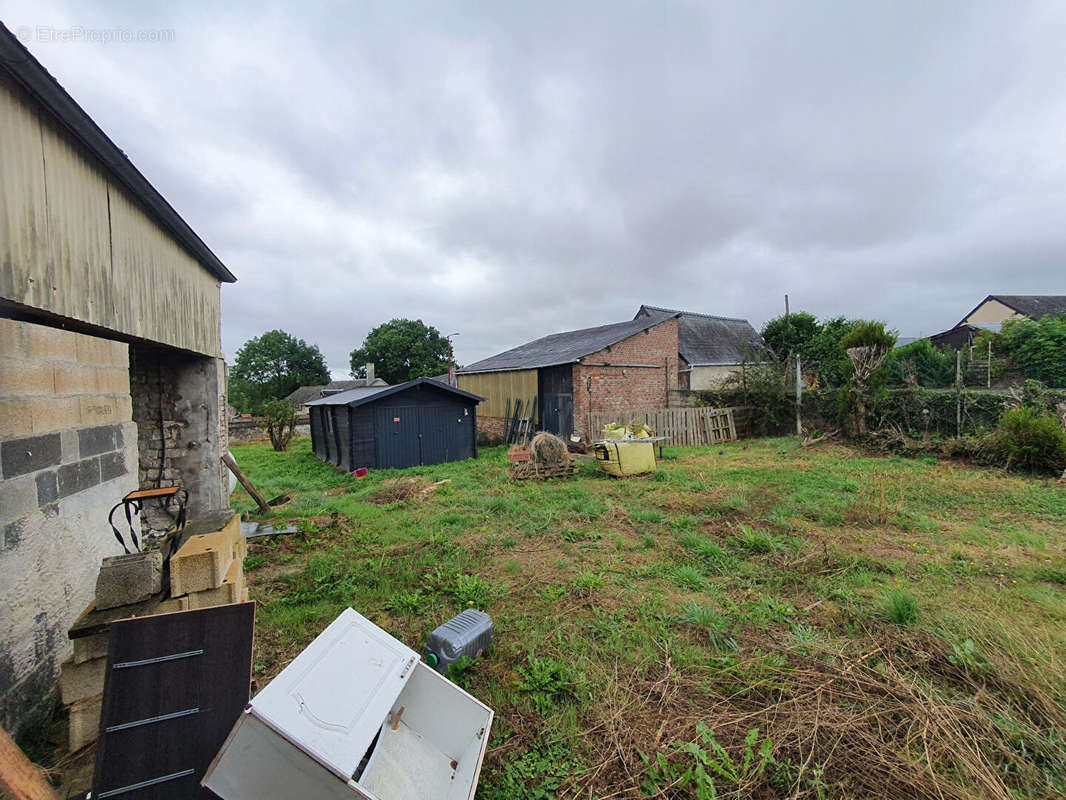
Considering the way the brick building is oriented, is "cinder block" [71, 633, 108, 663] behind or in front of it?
in front

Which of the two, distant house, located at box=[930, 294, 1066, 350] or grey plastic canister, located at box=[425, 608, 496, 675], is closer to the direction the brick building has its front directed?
the grey plastic canister

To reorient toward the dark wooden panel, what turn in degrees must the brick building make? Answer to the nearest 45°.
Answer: approximately 45° to its left

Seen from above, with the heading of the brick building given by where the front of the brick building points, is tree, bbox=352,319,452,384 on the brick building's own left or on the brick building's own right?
on the brick building's own right

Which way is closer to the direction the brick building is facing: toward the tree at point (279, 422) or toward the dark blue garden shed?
the dark blue garden shed

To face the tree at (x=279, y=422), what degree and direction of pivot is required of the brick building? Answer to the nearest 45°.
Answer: approximately 45° to its right

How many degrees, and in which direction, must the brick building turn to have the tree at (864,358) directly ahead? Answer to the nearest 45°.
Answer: approximately 90° to its left

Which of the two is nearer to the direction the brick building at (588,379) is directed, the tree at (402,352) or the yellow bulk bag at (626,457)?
the yellow bulk bag

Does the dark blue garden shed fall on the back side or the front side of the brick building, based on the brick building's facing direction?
on the front side

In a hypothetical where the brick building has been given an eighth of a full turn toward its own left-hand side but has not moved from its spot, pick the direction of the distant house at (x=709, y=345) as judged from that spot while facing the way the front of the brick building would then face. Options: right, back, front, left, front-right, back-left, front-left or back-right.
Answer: back-left

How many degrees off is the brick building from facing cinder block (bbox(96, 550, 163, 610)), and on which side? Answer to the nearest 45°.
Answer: approximately 45° to its left

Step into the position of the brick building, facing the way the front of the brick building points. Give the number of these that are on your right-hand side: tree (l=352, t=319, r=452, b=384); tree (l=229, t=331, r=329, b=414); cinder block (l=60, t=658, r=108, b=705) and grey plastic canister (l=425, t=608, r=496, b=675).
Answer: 2

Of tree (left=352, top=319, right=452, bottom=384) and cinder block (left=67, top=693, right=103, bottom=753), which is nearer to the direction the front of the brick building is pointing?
the cinder block

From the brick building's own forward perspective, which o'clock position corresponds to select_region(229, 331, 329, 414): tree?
The tree is roughly at 3 o'clock from the brick building.

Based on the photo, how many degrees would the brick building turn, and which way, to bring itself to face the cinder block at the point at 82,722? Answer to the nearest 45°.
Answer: approximately 45° to its left

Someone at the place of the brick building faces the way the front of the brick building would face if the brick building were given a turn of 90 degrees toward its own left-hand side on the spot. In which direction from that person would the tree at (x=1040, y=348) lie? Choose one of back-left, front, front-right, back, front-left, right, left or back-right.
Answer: front-left

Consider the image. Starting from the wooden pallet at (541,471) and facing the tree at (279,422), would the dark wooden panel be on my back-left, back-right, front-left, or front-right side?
back-left

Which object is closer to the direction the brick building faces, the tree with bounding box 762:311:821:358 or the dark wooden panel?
the dark wooden panel

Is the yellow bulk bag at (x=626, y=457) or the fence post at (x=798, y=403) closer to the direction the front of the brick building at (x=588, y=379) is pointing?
the yellow bulk bag

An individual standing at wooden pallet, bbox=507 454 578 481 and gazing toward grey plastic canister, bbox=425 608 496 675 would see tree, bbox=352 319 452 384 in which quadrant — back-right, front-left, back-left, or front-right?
back-right

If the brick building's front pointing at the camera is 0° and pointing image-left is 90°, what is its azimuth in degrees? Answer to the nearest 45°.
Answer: approximately 45°

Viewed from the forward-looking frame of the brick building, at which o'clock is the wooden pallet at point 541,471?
The wooden pallet is roughly at 11 o'clock from the brick building.
